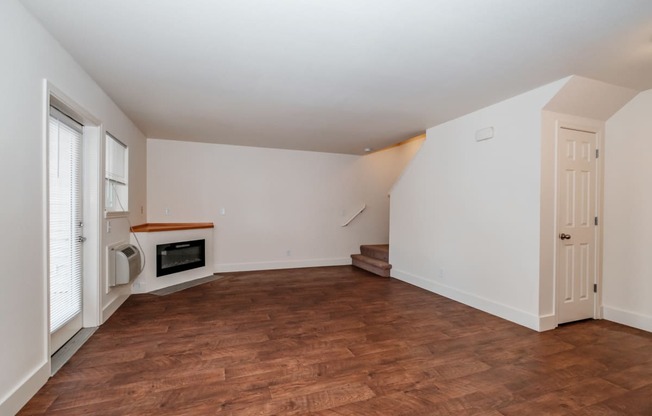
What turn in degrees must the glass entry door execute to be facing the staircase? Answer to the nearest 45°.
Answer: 0° — it already faces it

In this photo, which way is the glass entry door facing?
to the viewer's right

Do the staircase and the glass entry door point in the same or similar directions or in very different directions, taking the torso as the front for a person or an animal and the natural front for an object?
very different directions

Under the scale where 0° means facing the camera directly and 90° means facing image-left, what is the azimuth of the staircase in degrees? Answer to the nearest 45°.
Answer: approximately 45°

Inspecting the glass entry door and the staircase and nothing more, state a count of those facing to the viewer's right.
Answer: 1

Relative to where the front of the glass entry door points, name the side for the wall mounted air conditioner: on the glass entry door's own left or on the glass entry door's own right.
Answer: on the glass entry door's own left

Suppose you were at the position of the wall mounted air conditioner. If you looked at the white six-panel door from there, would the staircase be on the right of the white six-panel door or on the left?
left

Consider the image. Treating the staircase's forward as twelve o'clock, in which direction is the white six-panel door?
The white six-panel door is roughly at 9 o'clock from the staircase.

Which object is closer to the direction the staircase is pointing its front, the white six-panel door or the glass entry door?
the glass entry door

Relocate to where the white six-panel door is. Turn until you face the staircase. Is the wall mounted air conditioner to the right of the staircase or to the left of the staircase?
left

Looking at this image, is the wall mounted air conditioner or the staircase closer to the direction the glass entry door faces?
the staircase

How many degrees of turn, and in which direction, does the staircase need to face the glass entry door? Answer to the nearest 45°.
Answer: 0° — it already faces it

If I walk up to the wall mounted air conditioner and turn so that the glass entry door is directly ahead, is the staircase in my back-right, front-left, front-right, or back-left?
back-left
